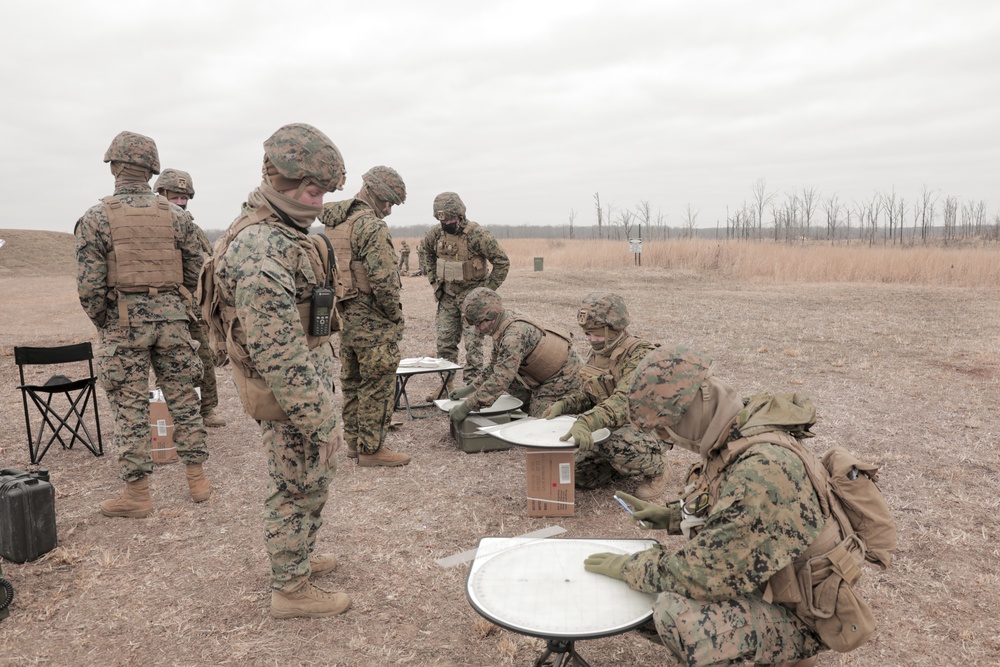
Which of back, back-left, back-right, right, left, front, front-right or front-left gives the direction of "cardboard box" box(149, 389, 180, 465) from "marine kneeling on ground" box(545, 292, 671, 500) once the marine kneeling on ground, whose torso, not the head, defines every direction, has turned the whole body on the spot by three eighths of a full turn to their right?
left

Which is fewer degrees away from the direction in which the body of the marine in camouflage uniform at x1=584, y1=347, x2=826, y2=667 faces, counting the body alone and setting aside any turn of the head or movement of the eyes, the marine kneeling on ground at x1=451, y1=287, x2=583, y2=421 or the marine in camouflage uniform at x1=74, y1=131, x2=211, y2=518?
the marine in camouflage uniform

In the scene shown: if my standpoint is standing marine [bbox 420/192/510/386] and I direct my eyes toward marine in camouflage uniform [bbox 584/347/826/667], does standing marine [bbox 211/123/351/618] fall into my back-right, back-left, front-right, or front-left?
front-right

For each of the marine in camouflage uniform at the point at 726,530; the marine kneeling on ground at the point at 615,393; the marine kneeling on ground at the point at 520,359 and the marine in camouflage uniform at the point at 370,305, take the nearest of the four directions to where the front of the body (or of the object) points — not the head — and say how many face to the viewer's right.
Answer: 1

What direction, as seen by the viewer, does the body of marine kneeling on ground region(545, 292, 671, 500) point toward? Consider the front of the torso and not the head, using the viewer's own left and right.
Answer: facing the viewer and to the left of the viewer

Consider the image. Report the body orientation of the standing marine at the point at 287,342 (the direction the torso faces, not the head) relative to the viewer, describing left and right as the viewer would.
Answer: facing to the right of the viewer

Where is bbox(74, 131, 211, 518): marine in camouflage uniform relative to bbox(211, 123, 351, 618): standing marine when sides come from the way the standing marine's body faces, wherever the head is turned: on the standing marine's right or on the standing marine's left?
on the standing marine's left

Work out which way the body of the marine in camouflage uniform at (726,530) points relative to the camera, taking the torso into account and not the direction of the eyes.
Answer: to the viewer's left

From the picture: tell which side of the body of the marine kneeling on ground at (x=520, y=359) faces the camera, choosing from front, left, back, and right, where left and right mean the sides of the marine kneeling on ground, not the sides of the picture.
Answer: left

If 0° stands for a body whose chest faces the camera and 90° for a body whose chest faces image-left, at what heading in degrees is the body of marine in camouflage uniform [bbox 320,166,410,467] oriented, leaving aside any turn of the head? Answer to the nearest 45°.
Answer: approximately 270°

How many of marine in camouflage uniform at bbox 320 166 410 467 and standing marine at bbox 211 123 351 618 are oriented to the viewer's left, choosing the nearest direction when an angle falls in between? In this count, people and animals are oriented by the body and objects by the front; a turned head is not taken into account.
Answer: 0

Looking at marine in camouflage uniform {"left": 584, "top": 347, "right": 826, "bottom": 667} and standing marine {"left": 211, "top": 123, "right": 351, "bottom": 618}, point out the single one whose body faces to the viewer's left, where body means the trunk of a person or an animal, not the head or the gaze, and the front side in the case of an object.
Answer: the marine in camouflage uniform

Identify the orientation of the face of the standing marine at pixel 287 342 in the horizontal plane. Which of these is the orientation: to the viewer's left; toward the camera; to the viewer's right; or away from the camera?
to the viewer's right

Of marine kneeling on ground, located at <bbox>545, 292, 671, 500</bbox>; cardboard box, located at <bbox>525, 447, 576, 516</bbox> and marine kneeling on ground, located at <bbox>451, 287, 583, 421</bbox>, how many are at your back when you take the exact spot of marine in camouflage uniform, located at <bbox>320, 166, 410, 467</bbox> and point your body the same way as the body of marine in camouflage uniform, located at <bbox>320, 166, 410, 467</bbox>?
0

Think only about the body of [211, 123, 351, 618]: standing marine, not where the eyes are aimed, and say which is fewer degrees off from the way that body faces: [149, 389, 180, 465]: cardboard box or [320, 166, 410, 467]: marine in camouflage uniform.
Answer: the marine in camouflage uniform

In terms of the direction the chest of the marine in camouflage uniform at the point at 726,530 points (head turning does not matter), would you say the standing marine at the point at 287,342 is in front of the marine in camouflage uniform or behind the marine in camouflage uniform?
in front

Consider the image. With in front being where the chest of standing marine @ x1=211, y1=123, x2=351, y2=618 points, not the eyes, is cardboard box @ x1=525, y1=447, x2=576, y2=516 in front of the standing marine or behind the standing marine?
in front
